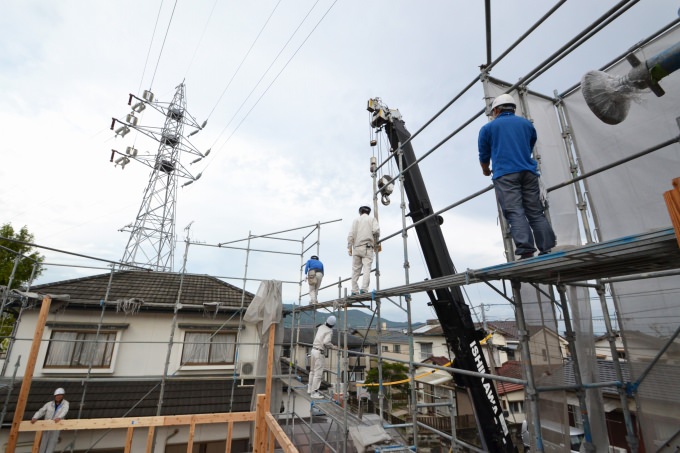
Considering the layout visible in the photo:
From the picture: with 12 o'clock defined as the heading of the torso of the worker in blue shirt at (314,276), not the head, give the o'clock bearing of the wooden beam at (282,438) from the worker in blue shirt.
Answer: The wooden beam is roughly at 6 o'clock from the worker in blue shirt.

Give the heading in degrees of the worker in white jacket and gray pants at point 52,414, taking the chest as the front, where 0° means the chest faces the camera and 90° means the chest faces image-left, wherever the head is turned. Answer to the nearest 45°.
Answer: approximately 45°

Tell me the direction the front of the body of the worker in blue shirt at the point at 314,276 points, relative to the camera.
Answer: away from the camera

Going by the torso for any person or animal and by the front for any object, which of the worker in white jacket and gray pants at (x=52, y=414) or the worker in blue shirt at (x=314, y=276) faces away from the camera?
the worker in blue shirt

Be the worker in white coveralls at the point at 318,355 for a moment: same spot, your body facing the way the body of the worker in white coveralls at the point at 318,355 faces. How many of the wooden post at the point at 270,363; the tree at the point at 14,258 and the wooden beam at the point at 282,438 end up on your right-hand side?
2

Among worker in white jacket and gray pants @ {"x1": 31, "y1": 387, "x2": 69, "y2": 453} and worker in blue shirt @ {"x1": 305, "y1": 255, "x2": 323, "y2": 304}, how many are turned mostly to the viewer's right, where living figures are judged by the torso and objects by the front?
0

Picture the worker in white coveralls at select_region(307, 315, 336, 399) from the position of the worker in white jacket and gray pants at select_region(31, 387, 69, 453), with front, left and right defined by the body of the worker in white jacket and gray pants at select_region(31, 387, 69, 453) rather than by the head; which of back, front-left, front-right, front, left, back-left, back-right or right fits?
left
